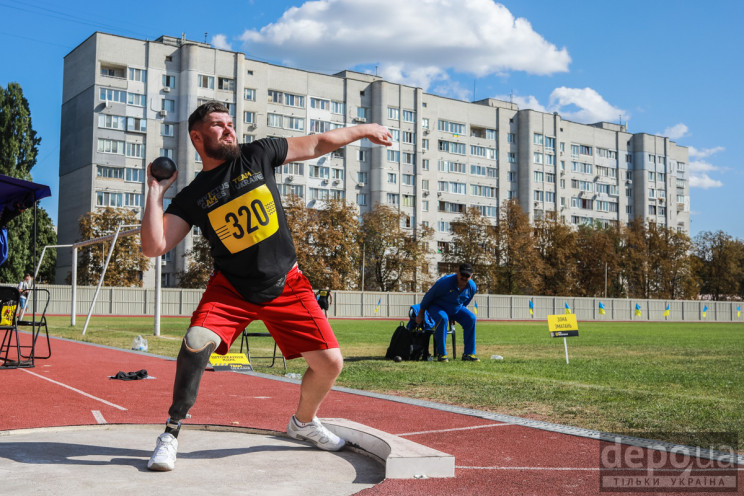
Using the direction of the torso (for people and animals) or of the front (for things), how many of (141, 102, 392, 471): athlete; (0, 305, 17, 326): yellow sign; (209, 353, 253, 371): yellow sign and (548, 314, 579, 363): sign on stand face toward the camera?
4

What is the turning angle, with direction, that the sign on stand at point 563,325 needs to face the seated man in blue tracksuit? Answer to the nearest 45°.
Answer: approximately 90° to its right

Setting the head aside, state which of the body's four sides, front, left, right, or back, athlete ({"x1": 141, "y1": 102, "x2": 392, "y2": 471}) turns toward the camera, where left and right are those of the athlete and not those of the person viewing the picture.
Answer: front

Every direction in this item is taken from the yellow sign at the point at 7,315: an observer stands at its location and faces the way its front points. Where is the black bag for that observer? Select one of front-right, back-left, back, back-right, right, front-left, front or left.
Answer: left

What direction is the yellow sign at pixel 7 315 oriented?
toward the camera

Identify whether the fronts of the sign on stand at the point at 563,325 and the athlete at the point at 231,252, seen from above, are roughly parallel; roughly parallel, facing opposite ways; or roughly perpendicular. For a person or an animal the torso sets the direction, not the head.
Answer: roughly parallel

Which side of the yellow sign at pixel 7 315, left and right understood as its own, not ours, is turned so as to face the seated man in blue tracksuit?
left

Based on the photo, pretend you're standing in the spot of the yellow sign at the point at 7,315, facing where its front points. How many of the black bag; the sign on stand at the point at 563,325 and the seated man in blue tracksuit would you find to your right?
0

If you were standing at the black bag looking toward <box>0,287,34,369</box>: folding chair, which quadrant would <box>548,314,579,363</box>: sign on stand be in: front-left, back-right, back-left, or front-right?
back-left

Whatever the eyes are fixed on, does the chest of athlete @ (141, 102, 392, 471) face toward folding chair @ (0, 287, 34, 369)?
no

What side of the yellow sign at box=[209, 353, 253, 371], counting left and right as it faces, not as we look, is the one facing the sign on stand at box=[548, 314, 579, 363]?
left

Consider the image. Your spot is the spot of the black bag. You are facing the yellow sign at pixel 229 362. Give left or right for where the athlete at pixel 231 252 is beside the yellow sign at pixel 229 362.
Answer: left

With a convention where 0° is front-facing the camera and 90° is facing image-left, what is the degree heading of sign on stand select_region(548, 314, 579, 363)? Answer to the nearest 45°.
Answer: approximately 0°

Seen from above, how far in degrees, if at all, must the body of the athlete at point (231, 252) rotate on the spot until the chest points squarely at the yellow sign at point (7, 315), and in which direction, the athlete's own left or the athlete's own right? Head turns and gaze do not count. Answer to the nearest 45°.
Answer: approximately 135° to the athlete's own right

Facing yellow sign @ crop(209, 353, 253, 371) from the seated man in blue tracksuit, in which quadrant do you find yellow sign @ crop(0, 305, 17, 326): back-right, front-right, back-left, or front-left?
front-right
